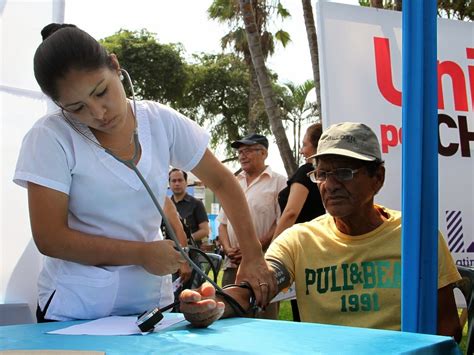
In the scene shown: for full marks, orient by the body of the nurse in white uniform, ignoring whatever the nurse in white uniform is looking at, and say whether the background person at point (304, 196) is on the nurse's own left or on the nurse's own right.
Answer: on the nurse's own left

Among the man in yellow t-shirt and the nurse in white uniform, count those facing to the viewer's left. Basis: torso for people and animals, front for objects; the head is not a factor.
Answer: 0

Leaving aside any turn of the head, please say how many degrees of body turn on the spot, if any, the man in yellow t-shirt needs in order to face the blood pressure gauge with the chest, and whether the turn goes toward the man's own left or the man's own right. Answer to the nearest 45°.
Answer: approximately 45° to the man's own right

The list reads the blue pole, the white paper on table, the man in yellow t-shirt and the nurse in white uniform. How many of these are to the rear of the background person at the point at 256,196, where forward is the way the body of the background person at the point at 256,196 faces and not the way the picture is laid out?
0

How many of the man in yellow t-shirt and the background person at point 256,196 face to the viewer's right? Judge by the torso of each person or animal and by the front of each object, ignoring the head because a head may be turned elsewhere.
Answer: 0

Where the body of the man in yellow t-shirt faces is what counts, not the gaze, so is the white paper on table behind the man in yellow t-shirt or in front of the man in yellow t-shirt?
in front

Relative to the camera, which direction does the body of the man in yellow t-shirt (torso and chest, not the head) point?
toward the camera

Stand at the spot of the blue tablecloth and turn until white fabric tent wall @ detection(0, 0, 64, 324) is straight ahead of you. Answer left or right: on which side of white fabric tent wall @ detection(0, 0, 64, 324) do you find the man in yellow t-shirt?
right

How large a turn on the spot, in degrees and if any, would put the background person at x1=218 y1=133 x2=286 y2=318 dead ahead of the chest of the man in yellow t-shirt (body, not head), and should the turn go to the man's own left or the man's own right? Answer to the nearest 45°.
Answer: approximately 180°

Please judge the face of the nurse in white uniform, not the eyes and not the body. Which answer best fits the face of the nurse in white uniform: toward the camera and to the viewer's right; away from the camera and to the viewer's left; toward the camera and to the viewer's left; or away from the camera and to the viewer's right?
toward the camera and to the viewer's right

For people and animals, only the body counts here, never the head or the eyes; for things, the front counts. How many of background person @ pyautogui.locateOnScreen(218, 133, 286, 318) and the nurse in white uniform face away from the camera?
0

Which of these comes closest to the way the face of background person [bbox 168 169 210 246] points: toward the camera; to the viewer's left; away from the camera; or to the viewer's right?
toward the camera

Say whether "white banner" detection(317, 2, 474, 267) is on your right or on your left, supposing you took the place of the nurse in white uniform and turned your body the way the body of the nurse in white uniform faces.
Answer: on your left

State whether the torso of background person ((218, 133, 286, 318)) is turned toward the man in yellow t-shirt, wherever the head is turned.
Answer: no

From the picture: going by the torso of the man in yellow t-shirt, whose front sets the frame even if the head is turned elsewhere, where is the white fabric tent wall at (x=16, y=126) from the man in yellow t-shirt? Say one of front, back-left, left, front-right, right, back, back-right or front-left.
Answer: right

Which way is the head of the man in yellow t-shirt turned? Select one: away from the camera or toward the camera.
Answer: toward the camera
